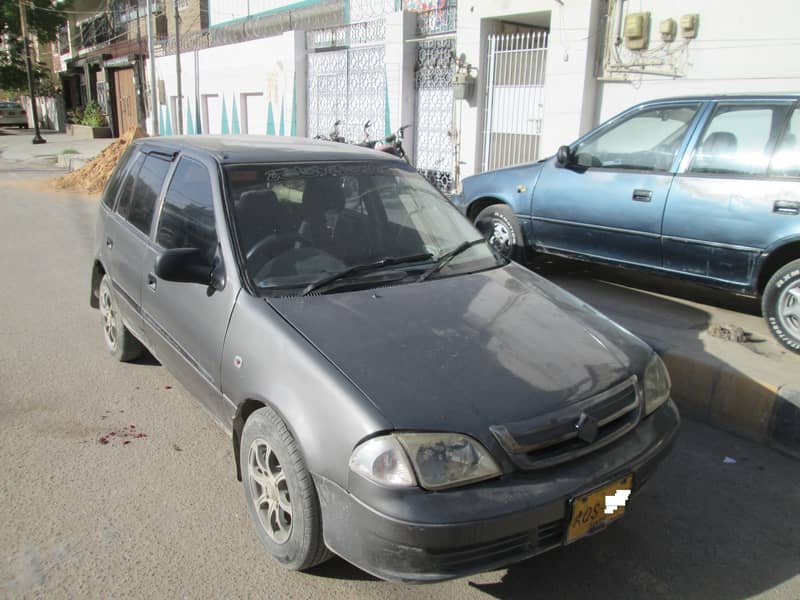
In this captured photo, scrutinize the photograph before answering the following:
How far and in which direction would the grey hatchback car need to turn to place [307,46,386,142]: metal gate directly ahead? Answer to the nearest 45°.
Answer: approximately 135° to its left

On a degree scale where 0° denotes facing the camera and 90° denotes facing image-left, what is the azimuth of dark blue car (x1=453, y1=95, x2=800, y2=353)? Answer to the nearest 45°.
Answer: approximately 135°

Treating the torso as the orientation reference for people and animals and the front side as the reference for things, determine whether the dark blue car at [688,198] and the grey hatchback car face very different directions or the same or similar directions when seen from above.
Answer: very different directions

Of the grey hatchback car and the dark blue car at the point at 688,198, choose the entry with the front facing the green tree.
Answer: the dark blue car

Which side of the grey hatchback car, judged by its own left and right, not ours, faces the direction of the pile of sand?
back

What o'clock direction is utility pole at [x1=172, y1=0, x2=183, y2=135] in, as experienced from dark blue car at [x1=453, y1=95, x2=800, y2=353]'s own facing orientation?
The utility pole is roughly at 12 o'clock from the dark blue car.

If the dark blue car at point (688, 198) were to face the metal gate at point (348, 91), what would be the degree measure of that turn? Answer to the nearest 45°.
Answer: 0° — it already faces it

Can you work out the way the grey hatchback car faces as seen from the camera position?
facing the viewer and to the right of the viewer

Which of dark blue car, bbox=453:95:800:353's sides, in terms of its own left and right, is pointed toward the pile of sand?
front

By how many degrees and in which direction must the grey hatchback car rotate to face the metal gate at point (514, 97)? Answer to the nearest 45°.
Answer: approximately 135° to its left

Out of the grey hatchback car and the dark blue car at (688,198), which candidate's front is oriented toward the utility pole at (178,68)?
the dark blue car
